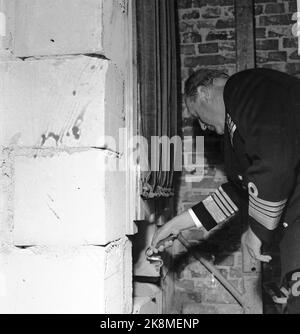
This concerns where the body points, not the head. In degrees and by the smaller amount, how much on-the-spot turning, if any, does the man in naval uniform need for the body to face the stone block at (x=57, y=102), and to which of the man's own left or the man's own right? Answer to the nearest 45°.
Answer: approximately 45° to the man's own left

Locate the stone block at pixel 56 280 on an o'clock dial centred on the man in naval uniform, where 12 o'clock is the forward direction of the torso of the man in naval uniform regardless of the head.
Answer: The stone block is roughly at 11 o'clock from the man in naval uniform.

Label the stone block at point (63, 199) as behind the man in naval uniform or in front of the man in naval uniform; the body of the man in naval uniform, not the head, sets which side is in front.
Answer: in front

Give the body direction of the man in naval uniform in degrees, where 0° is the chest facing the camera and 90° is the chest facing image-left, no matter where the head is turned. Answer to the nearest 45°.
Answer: approximately 90°
